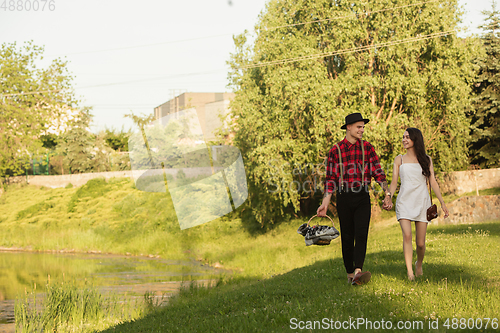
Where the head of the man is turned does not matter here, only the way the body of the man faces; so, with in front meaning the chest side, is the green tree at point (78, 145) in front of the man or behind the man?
behind

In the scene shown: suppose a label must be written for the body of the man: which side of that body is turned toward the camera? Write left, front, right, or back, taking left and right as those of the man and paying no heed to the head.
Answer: front

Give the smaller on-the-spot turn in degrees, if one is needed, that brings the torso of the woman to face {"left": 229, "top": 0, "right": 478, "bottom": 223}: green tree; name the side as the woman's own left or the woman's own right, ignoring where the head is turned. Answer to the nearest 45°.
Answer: approximately 180°

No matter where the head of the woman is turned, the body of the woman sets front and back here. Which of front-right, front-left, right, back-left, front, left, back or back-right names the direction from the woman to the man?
front-right

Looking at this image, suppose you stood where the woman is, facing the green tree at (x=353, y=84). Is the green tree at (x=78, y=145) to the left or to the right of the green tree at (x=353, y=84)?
left

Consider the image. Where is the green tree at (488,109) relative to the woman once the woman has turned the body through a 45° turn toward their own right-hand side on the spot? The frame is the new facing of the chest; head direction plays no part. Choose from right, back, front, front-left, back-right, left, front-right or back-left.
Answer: back-right

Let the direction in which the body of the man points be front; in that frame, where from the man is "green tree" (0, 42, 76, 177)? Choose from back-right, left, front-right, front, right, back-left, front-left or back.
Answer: back-right

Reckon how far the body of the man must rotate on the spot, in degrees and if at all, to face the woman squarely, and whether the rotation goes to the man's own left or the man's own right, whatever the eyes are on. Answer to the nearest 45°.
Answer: approximately 135° to the man's own left

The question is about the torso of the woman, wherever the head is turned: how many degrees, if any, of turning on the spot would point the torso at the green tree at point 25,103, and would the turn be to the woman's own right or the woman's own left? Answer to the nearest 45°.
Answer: approximately 135° to the woman's own right

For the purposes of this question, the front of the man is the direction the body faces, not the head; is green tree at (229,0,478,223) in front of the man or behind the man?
behind

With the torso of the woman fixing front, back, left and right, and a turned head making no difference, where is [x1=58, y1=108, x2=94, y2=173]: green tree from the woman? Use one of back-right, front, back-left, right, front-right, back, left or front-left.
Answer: back-right

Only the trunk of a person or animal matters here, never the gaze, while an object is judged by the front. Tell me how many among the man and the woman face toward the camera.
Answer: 2
